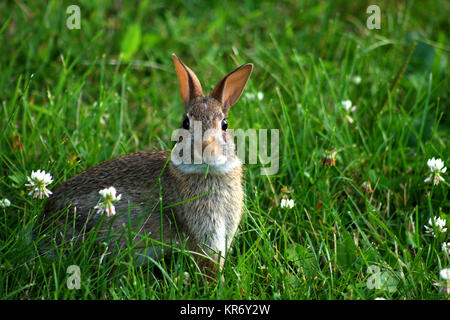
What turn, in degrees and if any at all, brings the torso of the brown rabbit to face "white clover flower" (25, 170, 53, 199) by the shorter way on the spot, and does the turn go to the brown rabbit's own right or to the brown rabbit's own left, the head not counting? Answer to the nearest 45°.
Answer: approximately 135° to the brown rabbit's own right

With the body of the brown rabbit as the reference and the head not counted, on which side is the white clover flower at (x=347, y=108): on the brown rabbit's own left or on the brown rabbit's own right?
on the brown rabbit's own left

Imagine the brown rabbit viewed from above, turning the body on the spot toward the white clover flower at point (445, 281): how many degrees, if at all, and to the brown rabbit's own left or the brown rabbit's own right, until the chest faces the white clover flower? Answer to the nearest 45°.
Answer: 0° — it already faces it

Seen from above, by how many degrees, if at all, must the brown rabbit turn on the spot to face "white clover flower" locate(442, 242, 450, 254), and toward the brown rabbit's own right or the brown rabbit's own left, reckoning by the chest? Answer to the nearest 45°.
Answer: approximately 45° to the brown rabbit's own left

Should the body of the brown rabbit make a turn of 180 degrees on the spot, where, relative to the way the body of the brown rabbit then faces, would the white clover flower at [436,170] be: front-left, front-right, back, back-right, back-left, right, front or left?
back-right

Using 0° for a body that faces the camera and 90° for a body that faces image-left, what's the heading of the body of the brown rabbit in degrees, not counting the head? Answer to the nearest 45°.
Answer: approximately 315°

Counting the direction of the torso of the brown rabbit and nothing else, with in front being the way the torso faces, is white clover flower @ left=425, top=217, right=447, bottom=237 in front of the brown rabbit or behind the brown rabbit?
in front

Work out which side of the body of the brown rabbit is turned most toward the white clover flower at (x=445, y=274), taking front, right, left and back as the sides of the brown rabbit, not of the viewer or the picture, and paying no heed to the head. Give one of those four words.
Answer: front

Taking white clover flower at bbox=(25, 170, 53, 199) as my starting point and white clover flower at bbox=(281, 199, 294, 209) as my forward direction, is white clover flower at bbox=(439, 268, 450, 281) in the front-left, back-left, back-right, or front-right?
front-right

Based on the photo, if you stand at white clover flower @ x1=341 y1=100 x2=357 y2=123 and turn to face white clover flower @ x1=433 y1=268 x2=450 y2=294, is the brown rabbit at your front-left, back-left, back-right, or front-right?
front-right
